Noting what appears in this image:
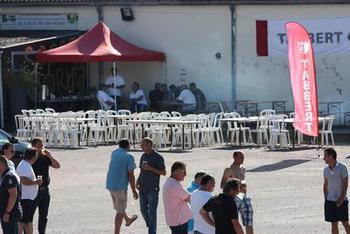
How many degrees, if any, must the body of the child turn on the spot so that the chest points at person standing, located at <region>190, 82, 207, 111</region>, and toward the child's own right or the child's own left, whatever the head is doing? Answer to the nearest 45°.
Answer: approximately 135° to the child's own right

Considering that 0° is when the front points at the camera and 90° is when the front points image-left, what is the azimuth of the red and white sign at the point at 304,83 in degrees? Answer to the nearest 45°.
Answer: approximately 0°

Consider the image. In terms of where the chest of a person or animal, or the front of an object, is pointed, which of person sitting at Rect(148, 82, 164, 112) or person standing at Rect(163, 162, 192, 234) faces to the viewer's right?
person standing at Rect(163, 162, 192, 234)

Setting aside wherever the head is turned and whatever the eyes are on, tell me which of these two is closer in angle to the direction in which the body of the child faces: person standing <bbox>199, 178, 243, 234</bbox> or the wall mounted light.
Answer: the person standing
